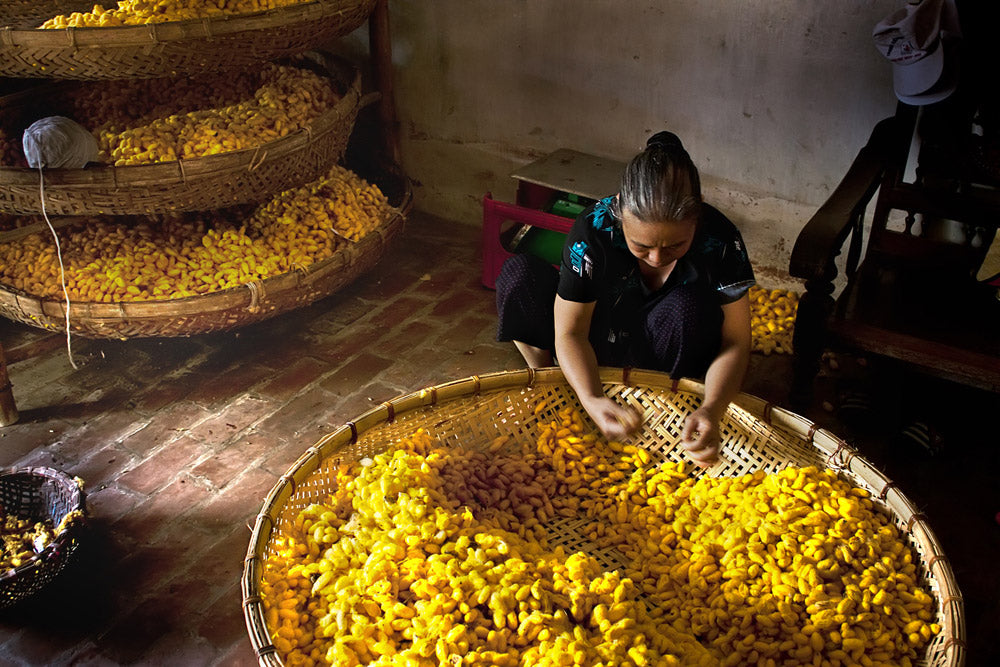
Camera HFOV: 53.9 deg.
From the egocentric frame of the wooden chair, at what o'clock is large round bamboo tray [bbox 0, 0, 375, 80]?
The large round bamboo tray is roughly at 1 o'clock from the wooden chair.

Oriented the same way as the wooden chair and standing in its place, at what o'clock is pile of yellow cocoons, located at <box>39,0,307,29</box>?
The pile of yellow cocoons is roughly at 1 o'clock from the wooden chair.

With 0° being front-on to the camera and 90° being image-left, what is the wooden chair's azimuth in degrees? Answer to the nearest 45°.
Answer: approximately 45°

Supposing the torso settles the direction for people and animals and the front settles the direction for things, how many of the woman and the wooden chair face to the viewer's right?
0

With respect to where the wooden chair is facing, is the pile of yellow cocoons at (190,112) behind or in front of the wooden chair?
in front

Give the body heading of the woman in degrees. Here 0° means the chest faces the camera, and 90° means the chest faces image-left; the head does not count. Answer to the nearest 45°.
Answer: approximately 0°

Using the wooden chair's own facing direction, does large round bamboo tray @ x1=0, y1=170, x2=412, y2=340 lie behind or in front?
in front
